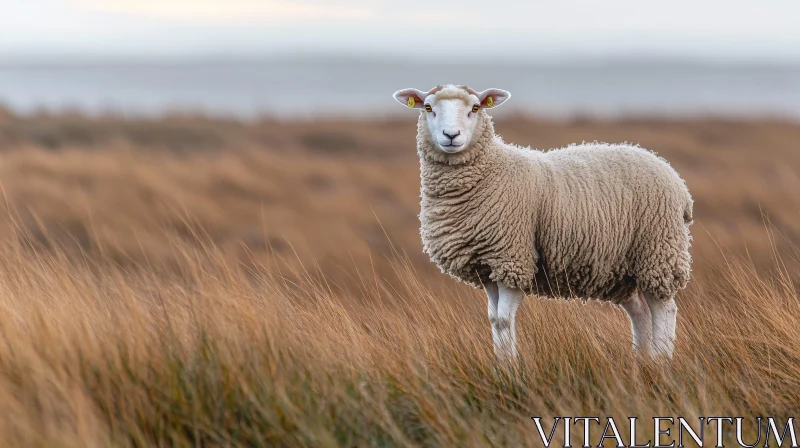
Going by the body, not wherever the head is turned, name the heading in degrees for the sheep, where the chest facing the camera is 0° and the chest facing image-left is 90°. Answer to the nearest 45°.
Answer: approximately 90°
